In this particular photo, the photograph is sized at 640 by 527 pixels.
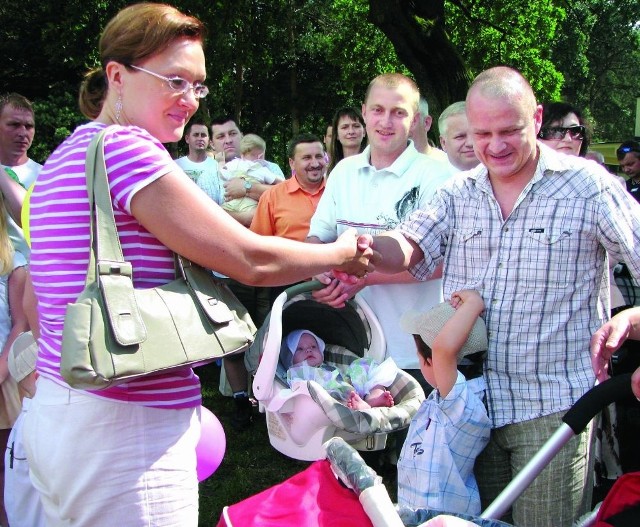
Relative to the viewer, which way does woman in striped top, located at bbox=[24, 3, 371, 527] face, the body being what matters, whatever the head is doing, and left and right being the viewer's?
facing to the right of the viewer

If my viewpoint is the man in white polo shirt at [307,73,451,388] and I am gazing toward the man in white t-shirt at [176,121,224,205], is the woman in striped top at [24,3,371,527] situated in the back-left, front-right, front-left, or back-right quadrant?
back-left

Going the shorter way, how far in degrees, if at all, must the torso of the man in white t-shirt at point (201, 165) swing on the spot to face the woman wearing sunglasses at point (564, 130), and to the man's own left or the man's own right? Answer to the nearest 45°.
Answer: approximately 45° to the man's own left

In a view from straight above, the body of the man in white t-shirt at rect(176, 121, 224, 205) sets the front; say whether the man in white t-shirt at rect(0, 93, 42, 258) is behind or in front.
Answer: in front

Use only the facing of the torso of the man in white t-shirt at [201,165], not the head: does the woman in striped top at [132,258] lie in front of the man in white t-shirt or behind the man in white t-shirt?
in front

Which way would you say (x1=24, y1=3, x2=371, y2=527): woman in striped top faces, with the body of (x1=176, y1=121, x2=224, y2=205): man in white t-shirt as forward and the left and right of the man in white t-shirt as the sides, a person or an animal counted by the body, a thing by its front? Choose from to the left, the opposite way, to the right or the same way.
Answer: to the left

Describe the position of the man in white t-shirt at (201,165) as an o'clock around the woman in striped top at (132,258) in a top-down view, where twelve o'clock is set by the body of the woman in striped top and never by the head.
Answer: The man in white t-shirt is roughly at 9 o'clock from the woman in striped top.

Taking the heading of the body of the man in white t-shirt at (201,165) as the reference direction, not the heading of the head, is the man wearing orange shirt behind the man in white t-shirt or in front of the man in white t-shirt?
in front

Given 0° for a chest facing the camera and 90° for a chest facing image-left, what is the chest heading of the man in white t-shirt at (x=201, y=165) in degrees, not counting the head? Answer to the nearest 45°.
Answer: approximately 0°

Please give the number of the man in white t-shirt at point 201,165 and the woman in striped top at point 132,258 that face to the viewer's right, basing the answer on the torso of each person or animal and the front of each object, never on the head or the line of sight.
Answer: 1
